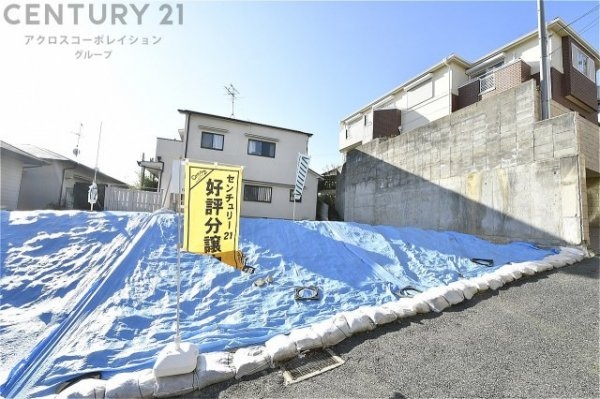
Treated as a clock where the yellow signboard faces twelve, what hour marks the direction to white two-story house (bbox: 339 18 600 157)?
The white two-story house is roughly at 8 o'clock from the yellow signboard.

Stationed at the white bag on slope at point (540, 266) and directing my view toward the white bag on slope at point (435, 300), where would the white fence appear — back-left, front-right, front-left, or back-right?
front-right

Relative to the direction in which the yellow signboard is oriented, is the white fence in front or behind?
behind

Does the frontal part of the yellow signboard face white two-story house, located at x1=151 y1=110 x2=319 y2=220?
no

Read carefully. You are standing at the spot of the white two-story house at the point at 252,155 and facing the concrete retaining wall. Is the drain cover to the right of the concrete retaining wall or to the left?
right

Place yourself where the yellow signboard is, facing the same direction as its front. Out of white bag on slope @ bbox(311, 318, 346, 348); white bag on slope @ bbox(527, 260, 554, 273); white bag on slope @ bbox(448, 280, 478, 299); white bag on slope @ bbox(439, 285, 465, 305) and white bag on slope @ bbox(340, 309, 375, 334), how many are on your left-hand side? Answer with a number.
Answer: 5

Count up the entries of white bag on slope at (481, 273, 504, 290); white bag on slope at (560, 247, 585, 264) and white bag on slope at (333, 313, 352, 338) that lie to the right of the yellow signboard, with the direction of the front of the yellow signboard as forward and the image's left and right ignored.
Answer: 0

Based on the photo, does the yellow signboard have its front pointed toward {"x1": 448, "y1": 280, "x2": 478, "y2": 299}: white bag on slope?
no

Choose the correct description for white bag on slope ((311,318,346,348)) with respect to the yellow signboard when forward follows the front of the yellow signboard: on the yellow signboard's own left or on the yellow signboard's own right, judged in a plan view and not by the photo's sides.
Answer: on the yellow signboard's own left

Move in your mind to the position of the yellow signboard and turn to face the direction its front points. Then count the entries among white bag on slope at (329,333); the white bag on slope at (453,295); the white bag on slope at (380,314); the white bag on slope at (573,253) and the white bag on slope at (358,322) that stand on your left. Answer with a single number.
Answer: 5

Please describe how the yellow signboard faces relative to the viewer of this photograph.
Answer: facing the viewer

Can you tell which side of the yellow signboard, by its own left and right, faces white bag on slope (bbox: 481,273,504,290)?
left

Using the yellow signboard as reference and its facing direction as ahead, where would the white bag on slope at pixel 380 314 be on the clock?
The white bag on slope is roughly at 9 o'clock from the yellow signboard.

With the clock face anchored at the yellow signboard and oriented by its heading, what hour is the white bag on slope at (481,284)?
The white bag on slope is roughly at 9 o'clock from the yellow signboard.

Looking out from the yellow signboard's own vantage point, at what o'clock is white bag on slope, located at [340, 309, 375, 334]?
The white bag on slope is roughly at 9 o'clock from the yellow signboard.
